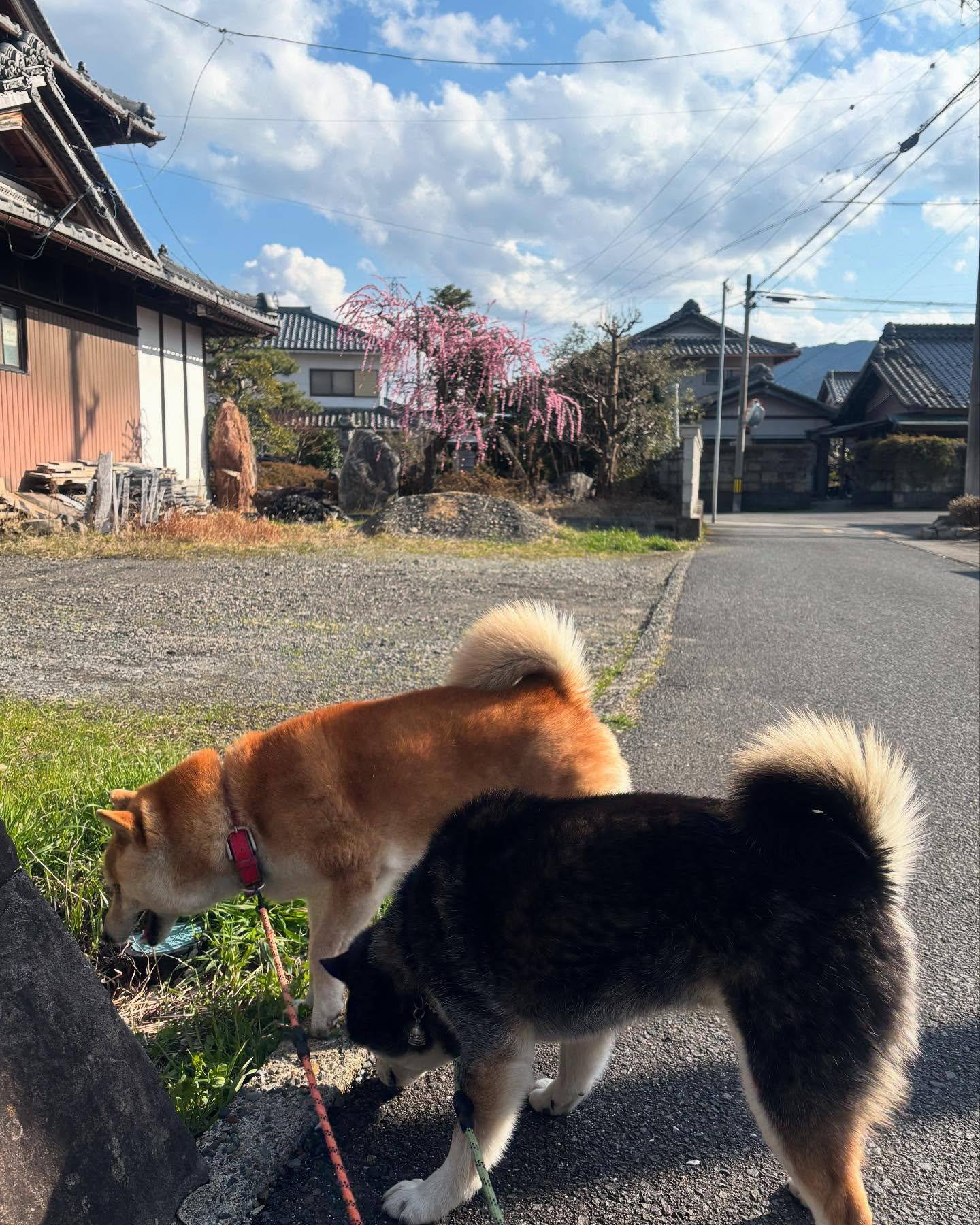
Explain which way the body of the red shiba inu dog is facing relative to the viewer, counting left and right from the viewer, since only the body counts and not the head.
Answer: facing to the left of the viewer

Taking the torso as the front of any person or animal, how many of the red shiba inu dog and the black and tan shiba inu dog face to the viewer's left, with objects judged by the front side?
2

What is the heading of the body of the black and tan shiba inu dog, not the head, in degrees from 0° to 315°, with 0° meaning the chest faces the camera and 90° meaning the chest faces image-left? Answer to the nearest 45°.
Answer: approximately 90°

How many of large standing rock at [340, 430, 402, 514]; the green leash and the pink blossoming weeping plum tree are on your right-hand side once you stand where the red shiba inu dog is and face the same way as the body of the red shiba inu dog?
2

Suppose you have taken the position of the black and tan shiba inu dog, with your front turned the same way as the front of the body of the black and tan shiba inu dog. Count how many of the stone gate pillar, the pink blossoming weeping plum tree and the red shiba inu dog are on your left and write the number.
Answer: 0

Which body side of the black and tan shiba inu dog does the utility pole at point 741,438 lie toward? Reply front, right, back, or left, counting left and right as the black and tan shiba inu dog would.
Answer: right

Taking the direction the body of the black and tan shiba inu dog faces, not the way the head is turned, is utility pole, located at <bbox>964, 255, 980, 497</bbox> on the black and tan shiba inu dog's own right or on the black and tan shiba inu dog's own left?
on the black and tan shiba inu dog's own right

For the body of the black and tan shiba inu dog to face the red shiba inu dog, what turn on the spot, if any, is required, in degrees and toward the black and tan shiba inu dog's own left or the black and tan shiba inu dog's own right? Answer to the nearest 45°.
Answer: approximately 45° to the black and tan shiba inu dog's own right

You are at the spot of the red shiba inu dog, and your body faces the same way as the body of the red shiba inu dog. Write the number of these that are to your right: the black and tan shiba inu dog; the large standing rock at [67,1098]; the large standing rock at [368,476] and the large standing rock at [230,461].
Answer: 2

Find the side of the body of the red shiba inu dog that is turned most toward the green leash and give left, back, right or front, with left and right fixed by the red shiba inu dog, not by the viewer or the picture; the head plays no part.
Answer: left

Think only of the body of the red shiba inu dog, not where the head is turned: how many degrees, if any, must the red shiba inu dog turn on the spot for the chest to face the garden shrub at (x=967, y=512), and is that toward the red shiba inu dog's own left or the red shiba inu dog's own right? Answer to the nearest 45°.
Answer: approximately 135° to the red shiba inu dog's own right

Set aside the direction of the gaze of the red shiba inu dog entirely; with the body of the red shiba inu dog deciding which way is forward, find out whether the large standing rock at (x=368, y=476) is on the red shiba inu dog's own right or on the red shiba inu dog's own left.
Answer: on the red shiba inu dog's own right

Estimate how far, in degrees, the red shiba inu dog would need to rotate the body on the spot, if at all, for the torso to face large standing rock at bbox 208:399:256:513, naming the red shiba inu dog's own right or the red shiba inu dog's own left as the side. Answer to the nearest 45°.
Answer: approximately 90° to the red shiba inu dog's own right

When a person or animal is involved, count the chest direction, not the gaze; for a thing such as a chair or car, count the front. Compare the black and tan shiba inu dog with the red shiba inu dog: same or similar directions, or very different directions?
same or similar directions

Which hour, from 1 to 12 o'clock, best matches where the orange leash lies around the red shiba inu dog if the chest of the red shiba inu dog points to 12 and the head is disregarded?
The orange leash is roughly at 9 o'clock from the red shiba inu dog.

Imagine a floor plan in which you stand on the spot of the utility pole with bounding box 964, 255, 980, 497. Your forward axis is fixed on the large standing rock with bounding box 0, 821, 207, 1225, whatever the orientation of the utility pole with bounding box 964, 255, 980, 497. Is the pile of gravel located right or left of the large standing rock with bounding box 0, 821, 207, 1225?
right

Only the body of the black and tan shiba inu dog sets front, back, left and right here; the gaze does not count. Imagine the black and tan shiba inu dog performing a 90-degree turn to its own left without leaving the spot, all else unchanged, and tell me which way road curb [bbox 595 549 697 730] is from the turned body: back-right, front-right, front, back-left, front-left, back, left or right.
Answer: back

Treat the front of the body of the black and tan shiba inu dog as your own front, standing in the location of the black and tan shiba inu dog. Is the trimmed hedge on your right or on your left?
on your right

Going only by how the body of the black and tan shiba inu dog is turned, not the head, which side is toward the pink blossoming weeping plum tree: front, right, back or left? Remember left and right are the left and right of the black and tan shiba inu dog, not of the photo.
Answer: right
